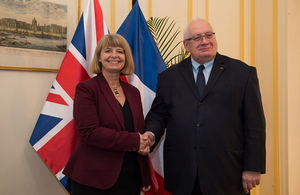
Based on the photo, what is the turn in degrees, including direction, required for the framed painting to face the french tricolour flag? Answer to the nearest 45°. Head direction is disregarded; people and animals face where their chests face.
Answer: approximately 90° to its left

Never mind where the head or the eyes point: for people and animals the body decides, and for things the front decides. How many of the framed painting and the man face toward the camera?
2

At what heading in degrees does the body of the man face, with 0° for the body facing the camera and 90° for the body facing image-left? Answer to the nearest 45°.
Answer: approximately 0°

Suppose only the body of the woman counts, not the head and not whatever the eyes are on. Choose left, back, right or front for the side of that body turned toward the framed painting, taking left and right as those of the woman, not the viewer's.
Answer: back

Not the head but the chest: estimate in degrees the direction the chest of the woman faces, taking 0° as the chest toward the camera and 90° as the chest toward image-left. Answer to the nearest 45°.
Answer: approximately 315°
